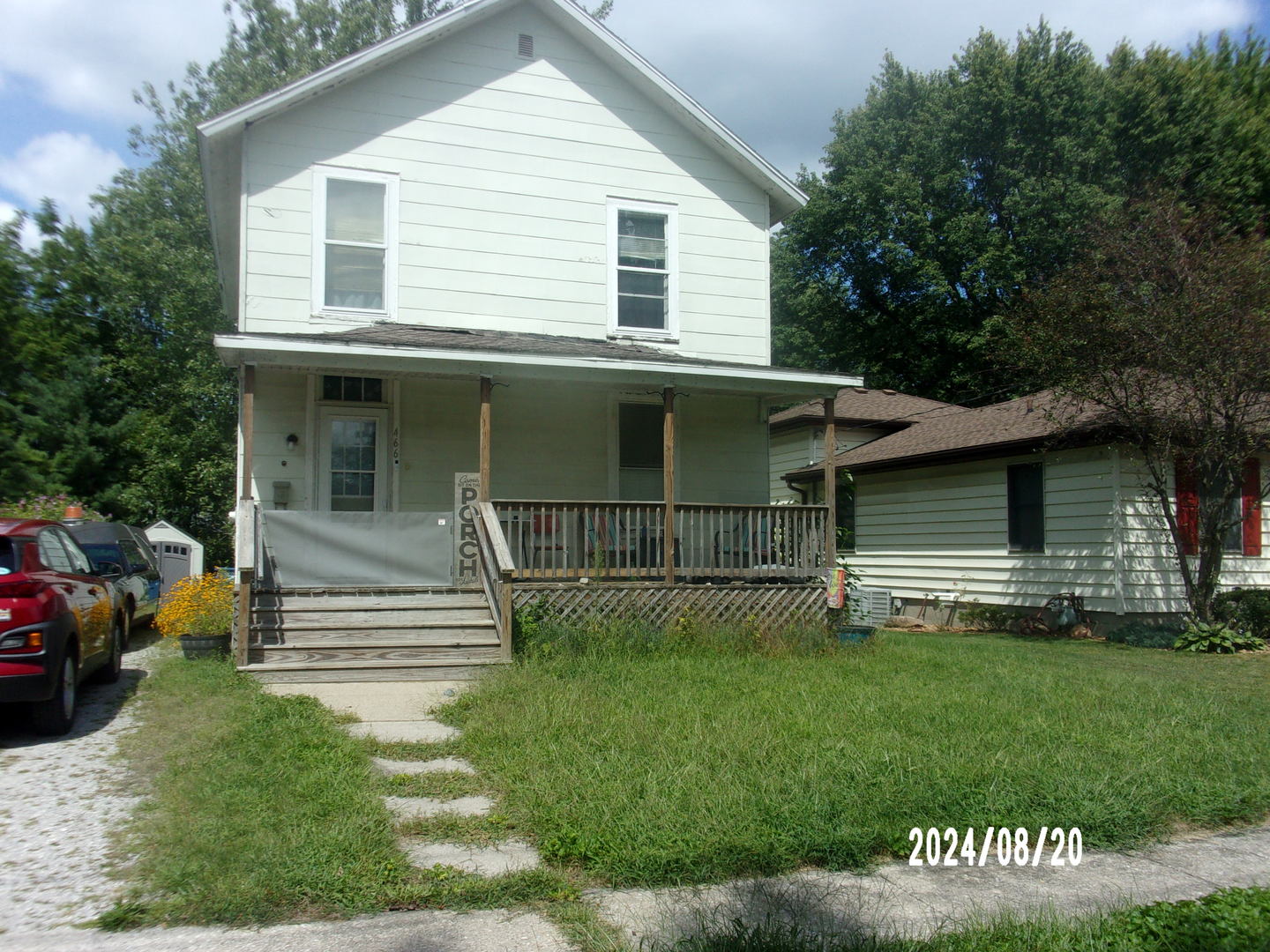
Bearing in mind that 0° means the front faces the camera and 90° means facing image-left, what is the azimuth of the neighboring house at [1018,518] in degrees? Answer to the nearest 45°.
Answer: approximately 315°

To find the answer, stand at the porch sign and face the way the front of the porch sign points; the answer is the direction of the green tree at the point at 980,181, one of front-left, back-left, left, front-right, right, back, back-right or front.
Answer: back-left

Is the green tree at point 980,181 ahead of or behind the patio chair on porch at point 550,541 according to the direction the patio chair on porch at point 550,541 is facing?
behind

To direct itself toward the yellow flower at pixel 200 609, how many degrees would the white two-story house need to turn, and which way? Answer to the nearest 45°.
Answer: approximately 45° to its right

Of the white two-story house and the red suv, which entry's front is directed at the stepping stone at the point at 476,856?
the white two-story house

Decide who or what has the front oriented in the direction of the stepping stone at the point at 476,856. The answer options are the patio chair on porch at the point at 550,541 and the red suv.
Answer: the patio chair on porch

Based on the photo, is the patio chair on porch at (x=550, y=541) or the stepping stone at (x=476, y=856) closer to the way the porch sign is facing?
the stepping stone
